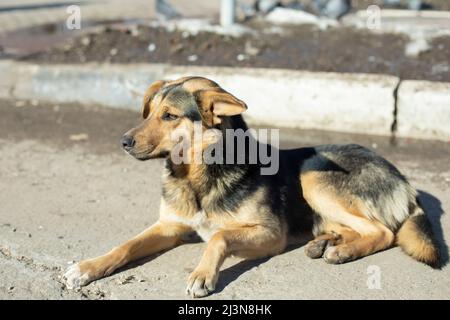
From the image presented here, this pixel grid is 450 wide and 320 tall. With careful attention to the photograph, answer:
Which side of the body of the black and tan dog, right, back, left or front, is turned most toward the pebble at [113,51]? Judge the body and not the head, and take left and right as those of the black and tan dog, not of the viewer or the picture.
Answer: right

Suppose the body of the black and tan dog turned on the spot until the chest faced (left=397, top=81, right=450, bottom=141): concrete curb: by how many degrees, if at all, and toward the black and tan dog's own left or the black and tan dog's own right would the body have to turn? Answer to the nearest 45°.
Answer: approximately 180°

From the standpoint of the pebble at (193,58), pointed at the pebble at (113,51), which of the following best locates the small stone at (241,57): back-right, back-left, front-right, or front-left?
back-right

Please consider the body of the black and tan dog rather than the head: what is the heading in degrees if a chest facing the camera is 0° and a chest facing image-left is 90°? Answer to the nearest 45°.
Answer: approximately 45°

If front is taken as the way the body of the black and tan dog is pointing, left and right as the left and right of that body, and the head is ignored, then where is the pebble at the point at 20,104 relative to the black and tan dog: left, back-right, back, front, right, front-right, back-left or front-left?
right

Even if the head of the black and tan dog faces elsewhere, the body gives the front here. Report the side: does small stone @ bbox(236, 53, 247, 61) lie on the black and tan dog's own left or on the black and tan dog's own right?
on the black and tan dog's own right

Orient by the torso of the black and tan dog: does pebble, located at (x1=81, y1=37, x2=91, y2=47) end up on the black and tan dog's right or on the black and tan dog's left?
on the black and tan dog's right
